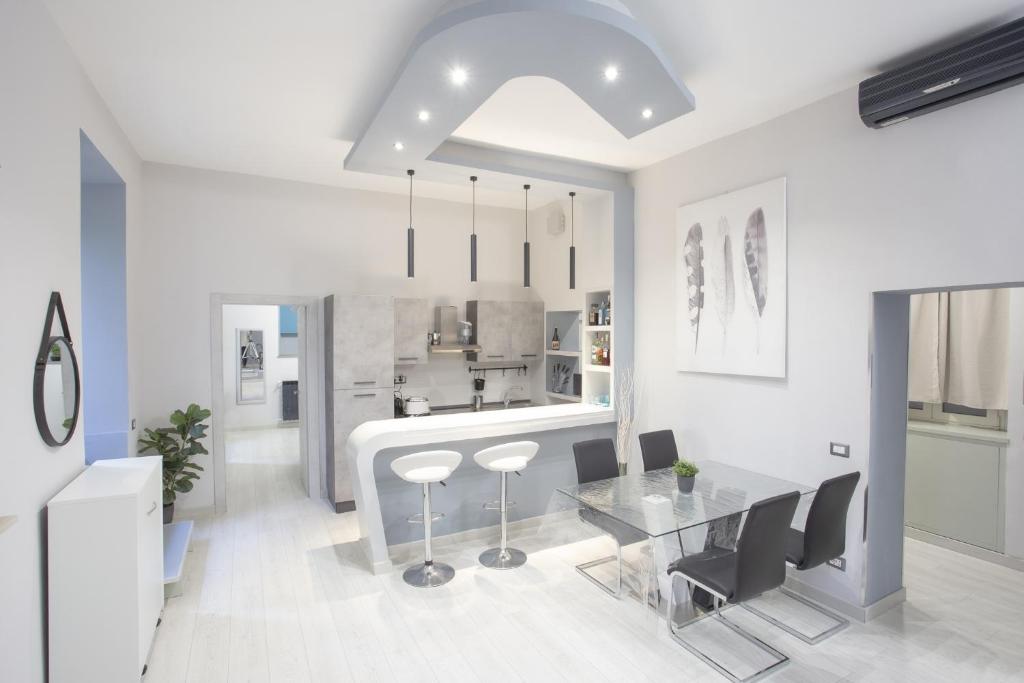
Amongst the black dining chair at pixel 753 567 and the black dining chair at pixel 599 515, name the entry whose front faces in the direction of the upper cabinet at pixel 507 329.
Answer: the black dining chair at pixel 753 567

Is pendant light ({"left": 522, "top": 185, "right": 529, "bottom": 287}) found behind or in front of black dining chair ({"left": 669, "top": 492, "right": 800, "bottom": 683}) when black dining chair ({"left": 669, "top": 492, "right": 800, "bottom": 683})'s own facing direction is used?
in front

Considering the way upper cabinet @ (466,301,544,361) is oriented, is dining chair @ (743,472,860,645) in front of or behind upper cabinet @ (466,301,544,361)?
in front

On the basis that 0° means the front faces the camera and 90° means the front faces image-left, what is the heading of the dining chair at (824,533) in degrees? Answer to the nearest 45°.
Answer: approximately 135°

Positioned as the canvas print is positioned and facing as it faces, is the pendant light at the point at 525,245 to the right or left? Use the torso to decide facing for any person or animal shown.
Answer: on its right

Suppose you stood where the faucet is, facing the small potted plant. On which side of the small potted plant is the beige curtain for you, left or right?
left

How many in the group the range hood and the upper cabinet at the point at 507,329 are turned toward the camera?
2

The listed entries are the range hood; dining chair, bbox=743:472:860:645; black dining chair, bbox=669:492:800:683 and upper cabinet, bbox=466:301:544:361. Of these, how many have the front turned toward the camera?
2

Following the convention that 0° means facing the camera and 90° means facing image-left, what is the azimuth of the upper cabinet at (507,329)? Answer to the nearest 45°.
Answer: approximately 0°

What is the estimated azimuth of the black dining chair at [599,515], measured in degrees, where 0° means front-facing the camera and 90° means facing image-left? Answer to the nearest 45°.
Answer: approximately 315°
